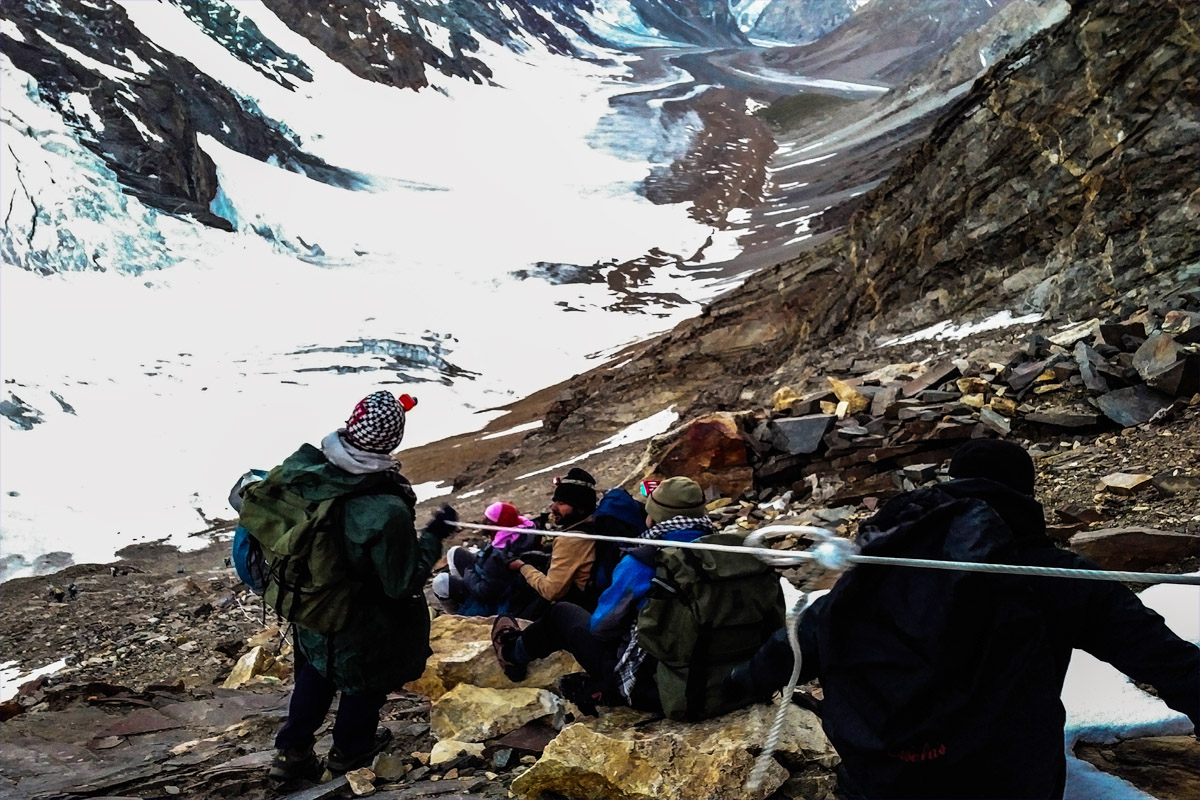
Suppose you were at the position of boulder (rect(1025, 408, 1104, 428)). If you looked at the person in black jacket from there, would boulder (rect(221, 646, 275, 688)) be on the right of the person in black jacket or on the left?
right

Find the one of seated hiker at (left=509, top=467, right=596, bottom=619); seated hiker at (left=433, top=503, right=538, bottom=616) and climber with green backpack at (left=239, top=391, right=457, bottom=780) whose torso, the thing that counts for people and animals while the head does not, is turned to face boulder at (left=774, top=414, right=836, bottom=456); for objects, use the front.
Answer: the climber with green backpack

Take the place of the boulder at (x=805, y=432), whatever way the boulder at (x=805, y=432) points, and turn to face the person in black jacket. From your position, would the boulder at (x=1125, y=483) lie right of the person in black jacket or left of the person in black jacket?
left

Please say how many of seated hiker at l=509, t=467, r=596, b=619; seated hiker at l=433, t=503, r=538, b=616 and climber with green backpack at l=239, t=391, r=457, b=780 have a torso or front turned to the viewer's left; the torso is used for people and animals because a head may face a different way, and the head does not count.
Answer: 2

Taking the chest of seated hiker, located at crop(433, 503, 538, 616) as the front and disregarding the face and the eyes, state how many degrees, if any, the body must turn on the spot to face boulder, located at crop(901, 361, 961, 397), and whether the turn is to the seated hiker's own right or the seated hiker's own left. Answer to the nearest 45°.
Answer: approximately 135° to the seated hiker's own right

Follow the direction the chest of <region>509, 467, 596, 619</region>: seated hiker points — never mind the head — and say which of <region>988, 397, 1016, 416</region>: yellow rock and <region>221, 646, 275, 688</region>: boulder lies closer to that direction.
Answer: the boulder

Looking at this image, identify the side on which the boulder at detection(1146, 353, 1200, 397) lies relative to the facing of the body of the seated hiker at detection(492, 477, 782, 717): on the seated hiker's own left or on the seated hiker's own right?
on the seated hiker's own right

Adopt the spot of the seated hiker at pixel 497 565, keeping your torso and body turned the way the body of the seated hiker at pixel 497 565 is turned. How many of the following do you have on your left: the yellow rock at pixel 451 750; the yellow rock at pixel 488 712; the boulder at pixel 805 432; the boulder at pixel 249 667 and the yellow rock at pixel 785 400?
2

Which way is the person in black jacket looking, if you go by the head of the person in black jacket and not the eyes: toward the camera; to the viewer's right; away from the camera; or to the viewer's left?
away from the camera

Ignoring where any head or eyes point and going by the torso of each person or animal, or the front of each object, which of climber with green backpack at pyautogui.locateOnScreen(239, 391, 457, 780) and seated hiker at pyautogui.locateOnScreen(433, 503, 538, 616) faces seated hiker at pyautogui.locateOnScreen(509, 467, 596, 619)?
the climber with green backpack

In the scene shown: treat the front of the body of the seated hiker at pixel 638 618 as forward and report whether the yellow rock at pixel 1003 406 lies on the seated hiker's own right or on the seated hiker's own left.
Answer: on the seated hiker's own right

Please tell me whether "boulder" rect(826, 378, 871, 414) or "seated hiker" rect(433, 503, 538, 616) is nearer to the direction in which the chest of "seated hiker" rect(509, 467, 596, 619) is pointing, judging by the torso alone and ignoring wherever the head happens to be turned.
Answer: the seated hiker

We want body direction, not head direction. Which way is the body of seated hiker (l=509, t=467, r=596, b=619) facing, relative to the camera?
to the viewer's left

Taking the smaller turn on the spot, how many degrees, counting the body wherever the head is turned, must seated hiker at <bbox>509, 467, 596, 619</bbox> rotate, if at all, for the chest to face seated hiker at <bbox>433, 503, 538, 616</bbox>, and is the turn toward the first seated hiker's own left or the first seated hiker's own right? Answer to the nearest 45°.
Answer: approximately 45° to the first seated hiker's own right

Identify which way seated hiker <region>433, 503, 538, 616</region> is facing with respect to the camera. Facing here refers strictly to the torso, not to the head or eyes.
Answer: to the viewer's left

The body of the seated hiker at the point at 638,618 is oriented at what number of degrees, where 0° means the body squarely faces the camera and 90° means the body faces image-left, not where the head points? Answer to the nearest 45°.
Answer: approximately 135°
